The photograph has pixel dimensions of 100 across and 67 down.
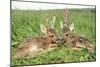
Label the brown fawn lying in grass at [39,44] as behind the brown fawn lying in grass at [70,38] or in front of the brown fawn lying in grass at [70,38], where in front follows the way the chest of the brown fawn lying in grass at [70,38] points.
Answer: in front

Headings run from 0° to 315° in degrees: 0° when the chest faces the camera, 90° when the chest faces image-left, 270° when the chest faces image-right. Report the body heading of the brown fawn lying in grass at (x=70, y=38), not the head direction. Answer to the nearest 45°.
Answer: approximately 90°
